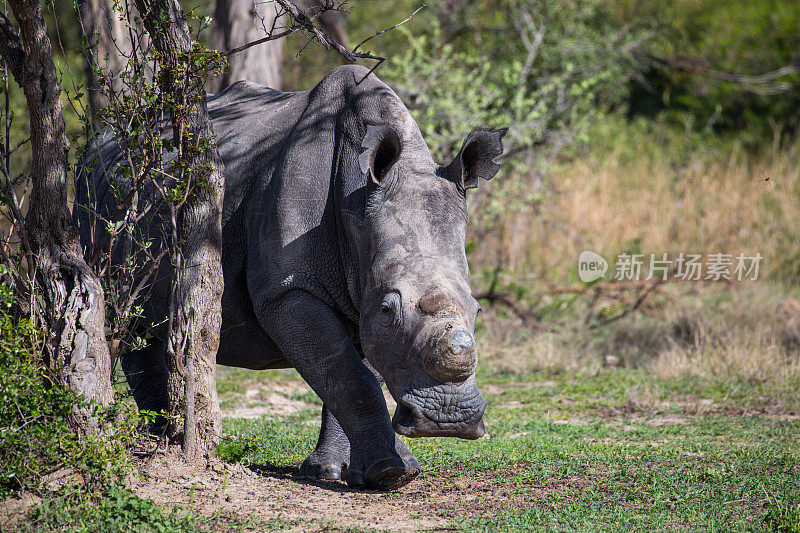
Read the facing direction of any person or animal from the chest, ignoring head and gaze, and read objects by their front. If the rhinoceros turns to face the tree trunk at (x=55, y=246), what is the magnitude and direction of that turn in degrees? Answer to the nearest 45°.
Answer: approximately 135° to its right

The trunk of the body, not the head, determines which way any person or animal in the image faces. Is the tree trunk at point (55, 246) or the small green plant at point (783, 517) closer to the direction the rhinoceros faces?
the small green plant

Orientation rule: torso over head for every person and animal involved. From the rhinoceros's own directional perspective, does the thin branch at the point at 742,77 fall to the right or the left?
on its left

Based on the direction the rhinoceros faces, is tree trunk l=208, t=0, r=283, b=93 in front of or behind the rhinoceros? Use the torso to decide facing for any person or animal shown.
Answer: behind

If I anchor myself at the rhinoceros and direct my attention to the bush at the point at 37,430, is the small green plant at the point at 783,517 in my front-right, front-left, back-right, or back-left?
back-left

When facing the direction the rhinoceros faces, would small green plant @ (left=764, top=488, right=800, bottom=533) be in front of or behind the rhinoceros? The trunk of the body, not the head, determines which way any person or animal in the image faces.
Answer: in front

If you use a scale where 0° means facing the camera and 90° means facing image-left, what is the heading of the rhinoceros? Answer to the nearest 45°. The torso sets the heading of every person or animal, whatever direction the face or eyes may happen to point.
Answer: approximately 315°

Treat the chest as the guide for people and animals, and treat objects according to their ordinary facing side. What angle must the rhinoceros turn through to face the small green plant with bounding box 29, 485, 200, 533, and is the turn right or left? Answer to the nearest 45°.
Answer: approximately 90° to its right

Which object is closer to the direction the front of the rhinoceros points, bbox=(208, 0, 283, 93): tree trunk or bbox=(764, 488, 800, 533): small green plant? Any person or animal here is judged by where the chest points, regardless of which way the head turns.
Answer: the small green plant
